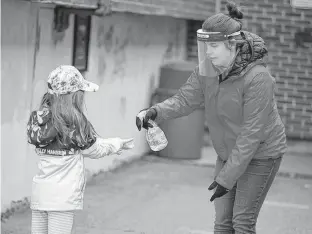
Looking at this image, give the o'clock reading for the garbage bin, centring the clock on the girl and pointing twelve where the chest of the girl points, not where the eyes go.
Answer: The garbage bin is roughly at 11 o'clock from the girl.

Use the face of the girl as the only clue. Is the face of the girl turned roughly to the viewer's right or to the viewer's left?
to the viewer's right

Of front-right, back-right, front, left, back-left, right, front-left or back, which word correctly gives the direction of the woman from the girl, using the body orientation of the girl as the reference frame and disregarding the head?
front-right

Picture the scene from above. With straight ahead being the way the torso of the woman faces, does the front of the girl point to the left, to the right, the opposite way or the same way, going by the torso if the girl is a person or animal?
the opposite way

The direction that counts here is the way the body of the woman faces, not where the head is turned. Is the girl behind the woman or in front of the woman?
in front

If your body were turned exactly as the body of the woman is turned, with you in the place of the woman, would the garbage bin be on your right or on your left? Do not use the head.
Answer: on your right

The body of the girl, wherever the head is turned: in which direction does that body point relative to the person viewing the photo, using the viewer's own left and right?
facing away from the viewer and to the right of the viewer

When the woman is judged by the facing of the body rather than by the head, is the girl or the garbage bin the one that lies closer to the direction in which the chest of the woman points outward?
the girl
